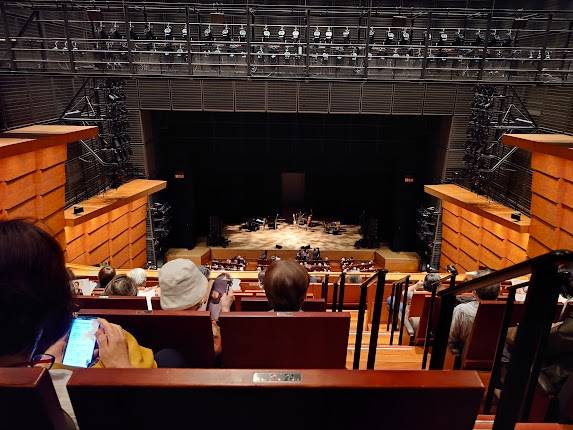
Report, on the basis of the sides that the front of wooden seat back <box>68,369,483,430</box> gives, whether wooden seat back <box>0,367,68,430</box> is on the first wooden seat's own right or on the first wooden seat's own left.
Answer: on the first wooden seat's own left

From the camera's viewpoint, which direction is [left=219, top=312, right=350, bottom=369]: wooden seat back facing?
away from the camera

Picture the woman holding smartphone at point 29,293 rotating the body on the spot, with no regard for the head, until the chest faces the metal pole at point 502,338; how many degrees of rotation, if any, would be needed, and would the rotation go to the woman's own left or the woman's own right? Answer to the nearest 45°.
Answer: approximately 45° to the woman's own right

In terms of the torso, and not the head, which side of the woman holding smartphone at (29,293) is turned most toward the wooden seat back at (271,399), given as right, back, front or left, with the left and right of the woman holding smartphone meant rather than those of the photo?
right

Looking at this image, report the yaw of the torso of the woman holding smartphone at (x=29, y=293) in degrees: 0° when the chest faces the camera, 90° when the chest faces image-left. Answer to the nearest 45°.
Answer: approximately 225°

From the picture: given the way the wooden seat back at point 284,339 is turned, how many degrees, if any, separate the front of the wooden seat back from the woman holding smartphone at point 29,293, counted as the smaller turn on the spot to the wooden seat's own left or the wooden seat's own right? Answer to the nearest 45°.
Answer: approximately 135° to the wooden seat's own left

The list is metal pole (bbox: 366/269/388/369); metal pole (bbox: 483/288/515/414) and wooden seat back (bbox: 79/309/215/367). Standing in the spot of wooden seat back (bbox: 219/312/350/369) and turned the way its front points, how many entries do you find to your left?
1

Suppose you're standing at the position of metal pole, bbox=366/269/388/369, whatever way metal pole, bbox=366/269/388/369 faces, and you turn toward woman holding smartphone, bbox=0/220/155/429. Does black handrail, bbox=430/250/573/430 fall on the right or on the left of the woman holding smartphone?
left

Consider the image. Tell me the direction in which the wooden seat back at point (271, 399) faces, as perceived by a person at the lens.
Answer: facing away from the viewer

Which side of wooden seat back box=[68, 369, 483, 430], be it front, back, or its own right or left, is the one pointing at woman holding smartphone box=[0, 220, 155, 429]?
left

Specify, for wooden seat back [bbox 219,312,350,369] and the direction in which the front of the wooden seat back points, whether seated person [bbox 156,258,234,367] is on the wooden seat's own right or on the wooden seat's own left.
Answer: on the wooden seat's own left
